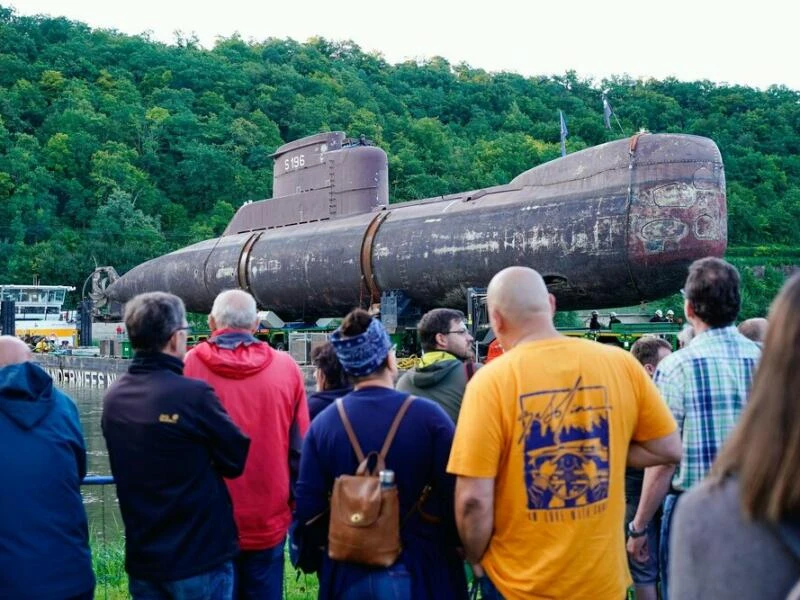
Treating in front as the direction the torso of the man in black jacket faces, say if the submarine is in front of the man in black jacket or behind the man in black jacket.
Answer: in front

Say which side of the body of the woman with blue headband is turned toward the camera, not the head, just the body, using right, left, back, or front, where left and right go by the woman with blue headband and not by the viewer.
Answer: back

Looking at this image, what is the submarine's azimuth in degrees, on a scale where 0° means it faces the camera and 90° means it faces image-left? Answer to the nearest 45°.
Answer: approximately 315°

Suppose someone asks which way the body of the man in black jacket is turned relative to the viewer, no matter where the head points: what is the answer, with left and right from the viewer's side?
facing away from the viewer and to the right of the viewer

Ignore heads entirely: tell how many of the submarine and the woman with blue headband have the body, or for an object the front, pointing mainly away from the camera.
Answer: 1

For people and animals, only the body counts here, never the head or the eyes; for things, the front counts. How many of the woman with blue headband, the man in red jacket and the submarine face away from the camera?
2

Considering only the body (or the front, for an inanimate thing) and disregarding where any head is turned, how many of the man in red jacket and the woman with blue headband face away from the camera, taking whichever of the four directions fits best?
2

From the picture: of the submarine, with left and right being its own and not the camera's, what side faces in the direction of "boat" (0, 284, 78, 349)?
back

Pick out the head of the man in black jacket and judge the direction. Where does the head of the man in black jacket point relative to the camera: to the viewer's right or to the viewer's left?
to the viewer's right

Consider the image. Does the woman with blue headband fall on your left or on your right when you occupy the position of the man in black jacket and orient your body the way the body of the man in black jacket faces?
on your right

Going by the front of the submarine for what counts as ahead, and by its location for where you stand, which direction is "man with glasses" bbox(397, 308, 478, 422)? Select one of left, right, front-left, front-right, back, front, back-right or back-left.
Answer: front-right

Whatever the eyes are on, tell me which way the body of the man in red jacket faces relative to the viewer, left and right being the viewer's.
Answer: facing away from the viewer

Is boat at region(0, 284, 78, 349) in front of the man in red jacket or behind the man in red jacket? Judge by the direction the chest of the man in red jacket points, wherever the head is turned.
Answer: in front
